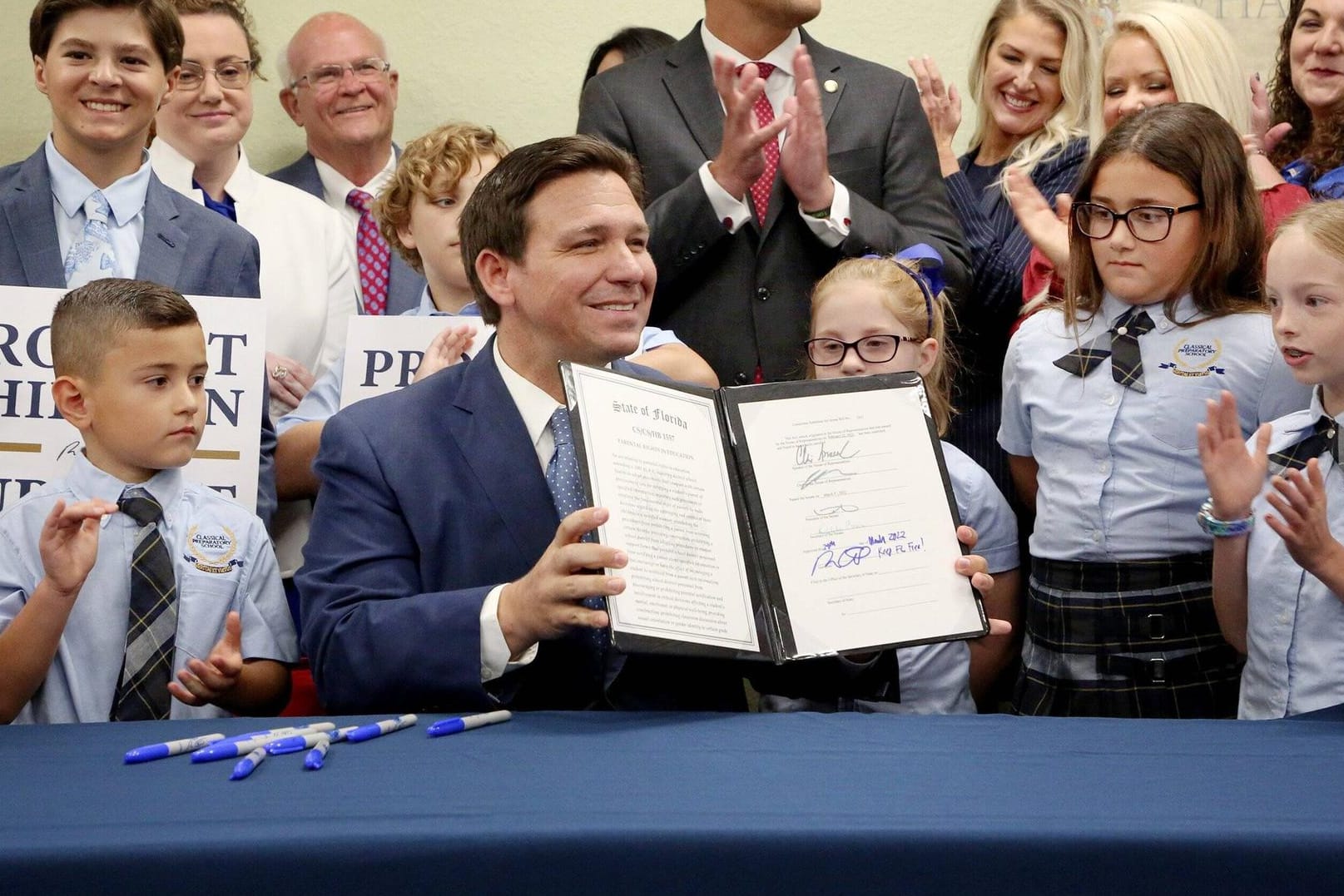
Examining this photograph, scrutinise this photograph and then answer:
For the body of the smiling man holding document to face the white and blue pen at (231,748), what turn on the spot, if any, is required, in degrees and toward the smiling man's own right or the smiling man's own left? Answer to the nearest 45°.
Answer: approximately 90° to the smiling man's own right

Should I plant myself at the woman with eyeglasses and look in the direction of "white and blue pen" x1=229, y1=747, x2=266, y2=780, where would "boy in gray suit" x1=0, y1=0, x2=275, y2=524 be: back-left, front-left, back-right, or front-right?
front-right

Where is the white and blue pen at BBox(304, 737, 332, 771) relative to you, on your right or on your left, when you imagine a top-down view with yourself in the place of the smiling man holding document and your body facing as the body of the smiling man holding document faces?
on your right

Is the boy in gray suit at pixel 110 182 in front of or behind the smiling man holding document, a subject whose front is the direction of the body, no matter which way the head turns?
behind

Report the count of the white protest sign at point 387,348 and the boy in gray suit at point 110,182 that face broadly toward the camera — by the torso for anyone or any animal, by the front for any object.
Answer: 2

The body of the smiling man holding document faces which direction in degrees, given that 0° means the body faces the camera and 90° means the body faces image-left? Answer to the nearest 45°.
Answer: approximately 315°

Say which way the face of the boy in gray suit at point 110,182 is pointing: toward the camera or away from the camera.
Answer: toward the camera

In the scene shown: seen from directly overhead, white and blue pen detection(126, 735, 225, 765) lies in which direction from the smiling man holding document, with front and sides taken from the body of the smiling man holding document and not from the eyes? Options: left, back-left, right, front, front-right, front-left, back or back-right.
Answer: right

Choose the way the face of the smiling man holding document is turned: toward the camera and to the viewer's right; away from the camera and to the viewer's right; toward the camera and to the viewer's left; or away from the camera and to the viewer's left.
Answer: toward the camera and to the viewer's right

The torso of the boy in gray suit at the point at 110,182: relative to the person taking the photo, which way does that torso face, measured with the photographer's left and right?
facing the viewer

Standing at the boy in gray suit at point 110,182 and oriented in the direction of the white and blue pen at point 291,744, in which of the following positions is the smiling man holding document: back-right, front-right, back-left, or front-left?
front-left
